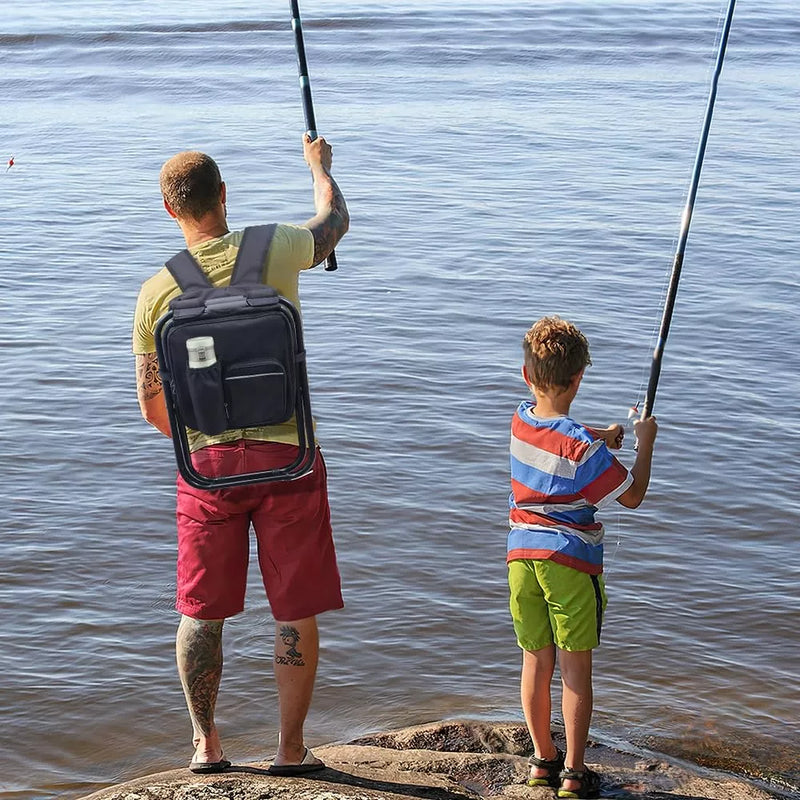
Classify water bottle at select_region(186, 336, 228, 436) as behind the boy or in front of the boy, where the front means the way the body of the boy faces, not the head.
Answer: behind

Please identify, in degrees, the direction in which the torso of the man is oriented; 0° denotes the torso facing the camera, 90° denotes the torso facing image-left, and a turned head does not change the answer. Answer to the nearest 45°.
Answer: approximately 180°

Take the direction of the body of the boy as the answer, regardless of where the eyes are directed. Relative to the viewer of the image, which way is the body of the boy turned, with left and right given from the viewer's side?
facing away from the viewer and to the right of the viewer

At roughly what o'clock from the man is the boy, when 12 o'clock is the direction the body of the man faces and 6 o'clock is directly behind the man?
The boy is roughly at 3 o'clock from the man.

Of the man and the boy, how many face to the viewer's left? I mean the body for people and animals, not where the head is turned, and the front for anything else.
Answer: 0

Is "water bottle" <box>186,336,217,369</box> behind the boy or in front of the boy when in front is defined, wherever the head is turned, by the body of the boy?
behind

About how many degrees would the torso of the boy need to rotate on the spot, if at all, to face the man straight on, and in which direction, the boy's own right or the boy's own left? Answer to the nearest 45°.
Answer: approximately 135° to the boy's own left
